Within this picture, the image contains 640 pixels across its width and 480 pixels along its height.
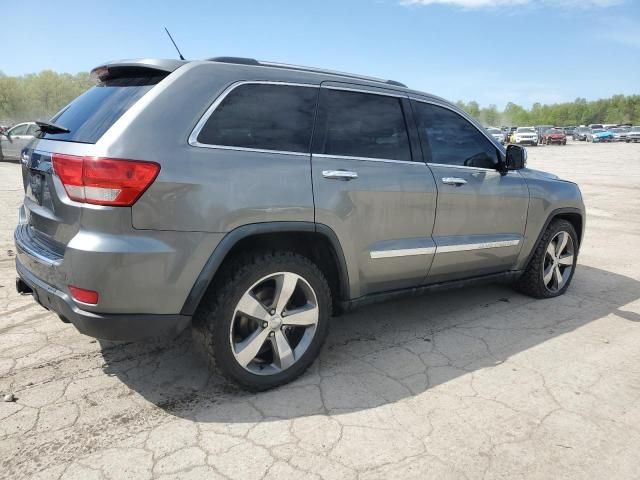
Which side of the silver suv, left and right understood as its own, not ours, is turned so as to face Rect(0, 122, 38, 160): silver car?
left

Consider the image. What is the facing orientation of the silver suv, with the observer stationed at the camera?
facing away from the viewer and to the right of the viewer
